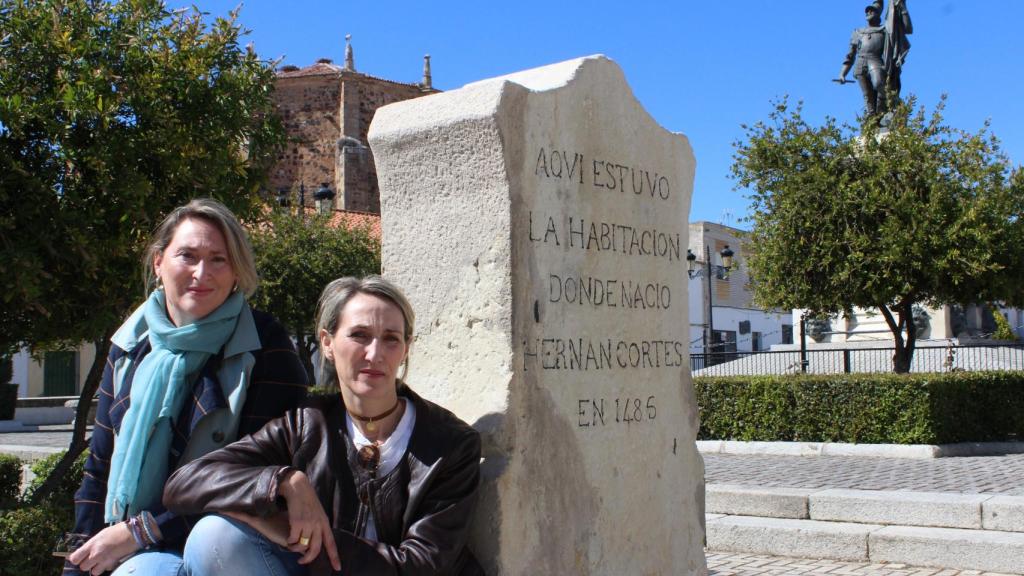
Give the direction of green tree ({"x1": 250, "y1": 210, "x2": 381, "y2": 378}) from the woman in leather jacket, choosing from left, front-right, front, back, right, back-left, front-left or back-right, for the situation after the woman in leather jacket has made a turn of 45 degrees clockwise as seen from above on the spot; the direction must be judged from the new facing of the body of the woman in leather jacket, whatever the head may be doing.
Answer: back-right

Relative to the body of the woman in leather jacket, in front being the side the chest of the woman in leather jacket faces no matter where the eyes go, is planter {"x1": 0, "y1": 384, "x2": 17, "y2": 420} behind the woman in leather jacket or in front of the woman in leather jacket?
behind

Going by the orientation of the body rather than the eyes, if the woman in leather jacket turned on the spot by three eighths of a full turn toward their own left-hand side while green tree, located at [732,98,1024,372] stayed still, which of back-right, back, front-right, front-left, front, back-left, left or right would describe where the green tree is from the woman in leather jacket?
front

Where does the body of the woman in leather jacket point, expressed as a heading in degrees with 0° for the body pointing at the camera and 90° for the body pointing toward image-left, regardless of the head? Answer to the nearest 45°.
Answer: approximately 0°

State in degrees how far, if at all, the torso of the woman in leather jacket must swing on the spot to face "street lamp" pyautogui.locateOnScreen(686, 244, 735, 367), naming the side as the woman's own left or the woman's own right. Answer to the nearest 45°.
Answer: approximately 135° to the woman's own left

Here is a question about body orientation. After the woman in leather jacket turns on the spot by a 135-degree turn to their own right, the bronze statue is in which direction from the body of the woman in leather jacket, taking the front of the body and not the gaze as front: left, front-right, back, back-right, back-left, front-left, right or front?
right

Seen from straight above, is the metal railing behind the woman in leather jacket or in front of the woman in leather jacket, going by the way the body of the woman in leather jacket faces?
behind

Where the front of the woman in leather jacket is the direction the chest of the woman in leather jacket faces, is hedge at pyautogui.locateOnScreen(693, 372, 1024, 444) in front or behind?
behind

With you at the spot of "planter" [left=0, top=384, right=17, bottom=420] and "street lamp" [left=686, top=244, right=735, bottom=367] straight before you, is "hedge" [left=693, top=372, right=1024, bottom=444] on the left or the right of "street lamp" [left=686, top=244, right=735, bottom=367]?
right
